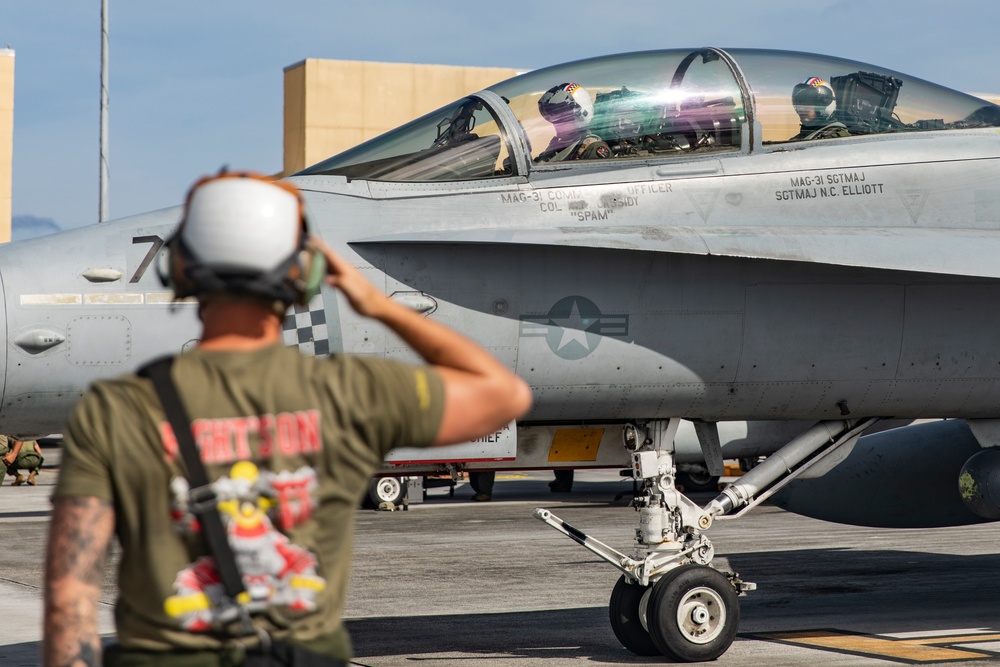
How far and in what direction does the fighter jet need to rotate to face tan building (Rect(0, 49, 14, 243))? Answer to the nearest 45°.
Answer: approximately 45° to its right

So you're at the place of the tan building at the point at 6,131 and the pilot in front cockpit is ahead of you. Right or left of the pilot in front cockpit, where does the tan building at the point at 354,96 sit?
left

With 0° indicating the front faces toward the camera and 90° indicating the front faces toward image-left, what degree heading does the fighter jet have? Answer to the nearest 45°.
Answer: approximately 90°

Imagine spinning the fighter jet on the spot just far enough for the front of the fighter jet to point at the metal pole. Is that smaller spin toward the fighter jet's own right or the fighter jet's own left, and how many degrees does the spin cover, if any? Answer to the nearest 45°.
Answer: approximately 45° to the fighter jet's own right

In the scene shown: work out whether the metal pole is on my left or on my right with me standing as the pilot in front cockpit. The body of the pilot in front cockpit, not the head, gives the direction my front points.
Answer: on my right

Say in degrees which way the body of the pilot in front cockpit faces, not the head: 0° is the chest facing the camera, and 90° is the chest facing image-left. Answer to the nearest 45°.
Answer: approximately 45°

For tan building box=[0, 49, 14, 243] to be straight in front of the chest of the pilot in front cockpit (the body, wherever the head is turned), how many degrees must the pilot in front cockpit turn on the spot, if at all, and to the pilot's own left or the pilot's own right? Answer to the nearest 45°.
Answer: approximately 90° to the pilot's own right
